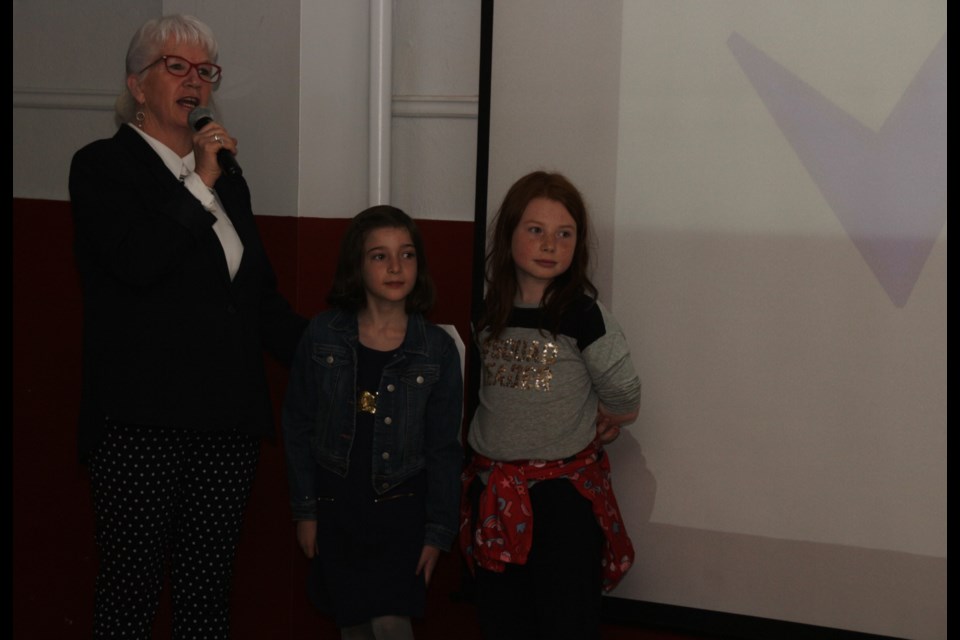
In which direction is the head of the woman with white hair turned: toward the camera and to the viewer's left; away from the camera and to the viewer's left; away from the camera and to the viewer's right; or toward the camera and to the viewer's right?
toward the camera and to the viewer's right

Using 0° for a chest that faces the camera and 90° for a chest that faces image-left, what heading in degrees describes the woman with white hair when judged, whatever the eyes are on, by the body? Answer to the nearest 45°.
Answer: approximately 315°
